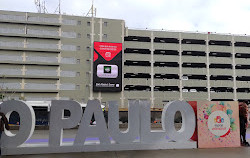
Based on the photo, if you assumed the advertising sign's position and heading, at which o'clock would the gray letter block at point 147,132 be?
The gray letter block is roughly at 12 o'clock from the advertising sign.

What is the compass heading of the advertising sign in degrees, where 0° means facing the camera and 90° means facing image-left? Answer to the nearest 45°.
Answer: approximately 0°

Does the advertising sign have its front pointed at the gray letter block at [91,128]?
yes

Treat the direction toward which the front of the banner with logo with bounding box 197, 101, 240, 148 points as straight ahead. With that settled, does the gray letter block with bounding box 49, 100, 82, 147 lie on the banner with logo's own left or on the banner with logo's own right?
on the banner with logo's own right

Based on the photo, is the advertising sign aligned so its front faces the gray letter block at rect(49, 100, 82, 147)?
yes

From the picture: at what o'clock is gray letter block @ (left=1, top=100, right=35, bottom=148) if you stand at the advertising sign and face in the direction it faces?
The gray letter block is roughly at 12 o'clock from the advertising sign.

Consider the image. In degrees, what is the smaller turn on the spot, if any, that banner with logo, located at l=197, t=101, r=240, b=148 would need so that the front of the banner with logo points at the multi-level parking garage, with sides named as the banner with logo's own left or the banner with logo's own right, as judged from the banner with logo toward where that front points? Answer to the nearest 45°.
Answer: approximately 135° to the banner with logo's own right

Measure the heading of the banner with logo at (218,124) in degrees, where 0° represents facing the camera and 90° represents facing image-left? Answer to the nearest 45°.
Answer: approximately 0°
